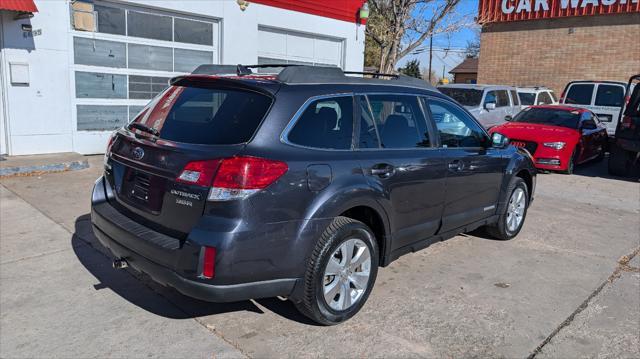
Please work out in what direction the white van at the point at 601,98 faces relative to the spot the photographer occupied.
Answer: facing away from the viewer

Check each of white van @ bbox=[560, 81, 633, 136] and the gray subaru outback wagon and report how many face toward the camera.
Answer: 0

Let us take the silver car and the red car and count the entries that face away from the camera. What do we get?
0

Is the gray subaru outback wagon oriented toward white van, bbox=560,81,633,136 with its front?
yes

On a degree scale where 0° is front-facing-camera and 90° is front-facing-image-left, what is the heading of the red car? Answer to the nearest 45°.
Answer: approximately 45°

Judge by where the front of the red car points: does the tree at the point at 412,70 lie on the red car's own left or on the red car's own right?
on the red car's own right

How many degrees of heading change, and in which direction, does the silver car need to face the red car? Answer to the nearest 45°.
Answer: approximately 90° to its left

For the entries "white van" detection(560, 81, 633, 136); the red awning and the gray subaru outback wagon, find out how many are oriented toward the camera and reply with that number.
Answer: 1

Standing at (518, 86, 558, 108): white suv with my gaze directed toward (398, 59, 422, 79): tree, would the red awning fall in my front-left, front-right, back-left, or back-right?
back-left

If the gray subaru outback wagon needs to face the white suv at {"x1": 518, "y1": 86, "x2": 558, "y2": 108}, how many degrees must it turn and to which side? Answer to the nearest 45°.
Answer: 0° — it already faces it

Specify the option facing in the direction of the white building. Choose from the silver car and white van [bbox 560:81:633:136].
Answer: the silver car

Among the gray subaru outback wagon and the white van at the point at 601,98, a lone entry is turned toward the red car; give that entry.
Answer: the gray subaru outback wagon

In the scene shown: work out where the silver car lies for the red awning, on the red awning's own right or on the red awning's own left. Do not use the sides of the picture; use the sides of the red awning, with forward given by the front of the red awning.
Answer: on the red awning's own left

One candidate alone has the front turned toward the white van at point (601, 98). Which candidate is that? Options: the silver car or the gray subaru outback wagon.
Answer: the gray subaru outback wagon

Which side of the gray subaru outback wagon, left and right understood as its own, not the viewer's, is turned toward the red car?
front
